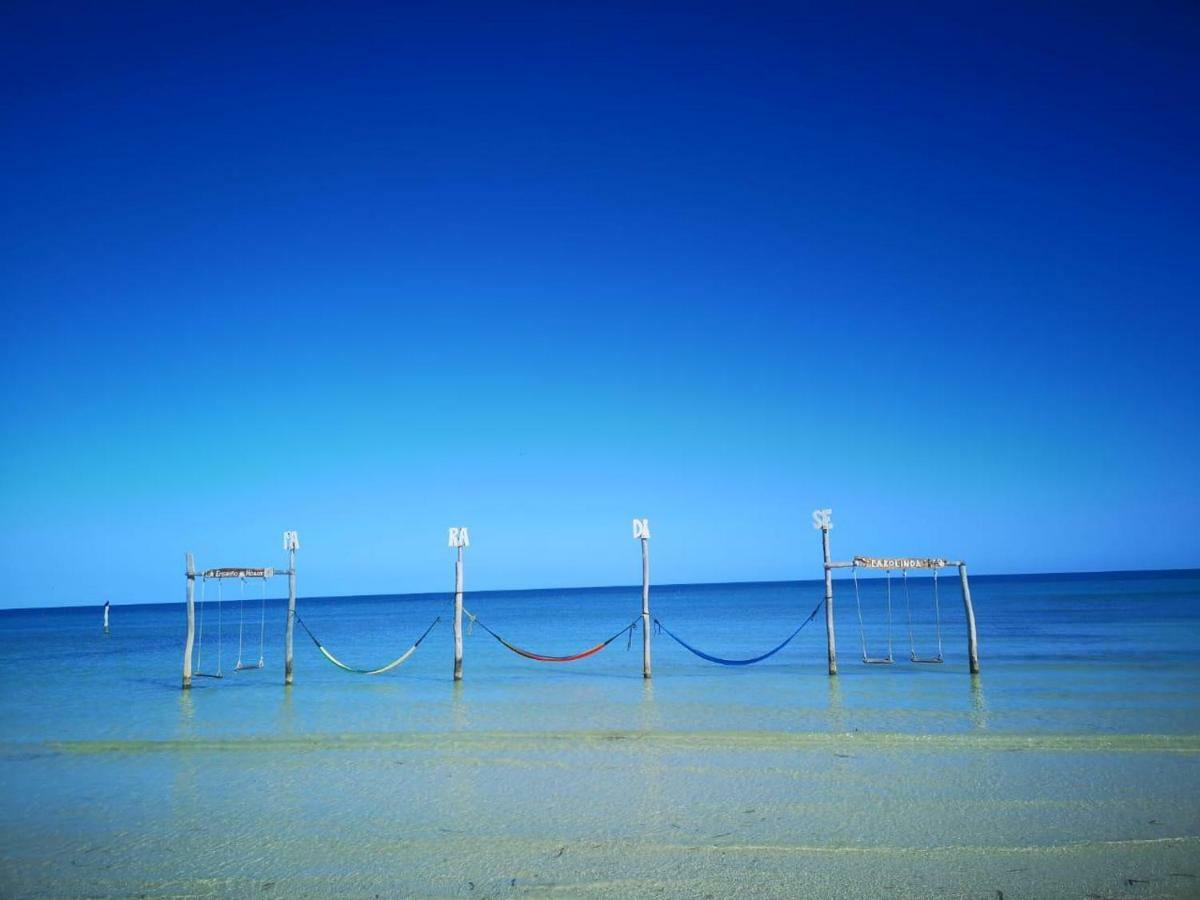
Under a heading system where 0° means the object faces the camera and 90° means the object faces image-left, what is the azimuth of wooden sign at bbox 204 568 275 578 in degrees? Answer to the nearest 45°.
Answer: approximately 0°

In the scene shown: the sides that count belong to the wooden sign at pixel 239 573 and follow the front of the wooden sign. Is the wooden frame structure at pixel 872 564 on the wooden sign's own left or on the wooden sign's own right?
on the wooden sign's own left
